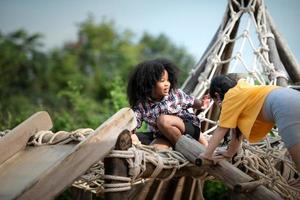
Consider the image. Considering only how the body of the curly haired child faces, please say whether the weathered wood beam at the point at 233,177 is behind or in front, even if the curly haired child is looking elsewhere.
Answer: in front

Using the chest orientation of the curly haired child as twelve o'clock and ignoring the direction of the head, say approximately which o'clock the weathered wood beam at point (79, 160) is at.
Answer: The weathered wood beam is roughly at 2 o'clock from the curly haired child.

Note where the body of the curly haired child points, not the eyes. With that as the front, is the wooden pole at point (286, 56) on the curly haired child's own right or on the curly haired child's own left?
on the curly haired child's own left

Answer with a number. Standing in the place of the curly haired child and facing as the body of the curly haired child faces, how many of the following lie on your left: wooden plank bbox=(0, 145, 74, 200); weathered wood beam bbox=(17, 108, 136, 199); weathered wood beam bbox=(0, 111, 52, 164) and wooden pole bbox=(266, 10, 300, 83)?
1

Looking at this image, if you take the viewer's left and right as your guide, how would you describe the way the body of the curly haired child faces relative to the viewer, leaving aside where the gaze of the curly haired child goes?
facing the viewer and to the right of the viewer

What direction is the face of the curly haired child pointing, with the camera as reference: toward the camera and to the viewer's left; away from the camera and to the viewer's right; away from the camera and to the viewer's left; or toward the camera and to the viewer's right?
toward the camera and to the viewer's right

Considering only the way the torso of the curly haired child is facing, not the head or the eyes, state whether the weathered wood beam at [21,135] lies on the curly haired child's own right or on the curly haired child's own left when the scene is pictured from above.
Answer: on the curly haired child's own right

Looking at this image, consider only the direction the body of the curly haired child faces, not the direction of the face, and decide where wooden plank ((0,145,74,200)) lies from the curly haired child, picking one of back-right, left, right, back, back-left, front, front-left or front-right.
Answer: right

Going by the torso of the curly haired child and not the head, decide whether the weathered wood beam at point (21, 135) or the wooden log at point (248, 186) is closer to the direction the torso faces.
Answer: the wooden log

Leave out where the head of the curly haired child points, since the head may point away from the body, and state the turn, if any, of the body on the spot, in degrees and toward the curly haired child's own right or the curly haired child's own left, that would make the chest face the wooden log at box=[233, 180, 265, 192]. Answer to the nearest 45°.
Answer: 0° — they already face it
